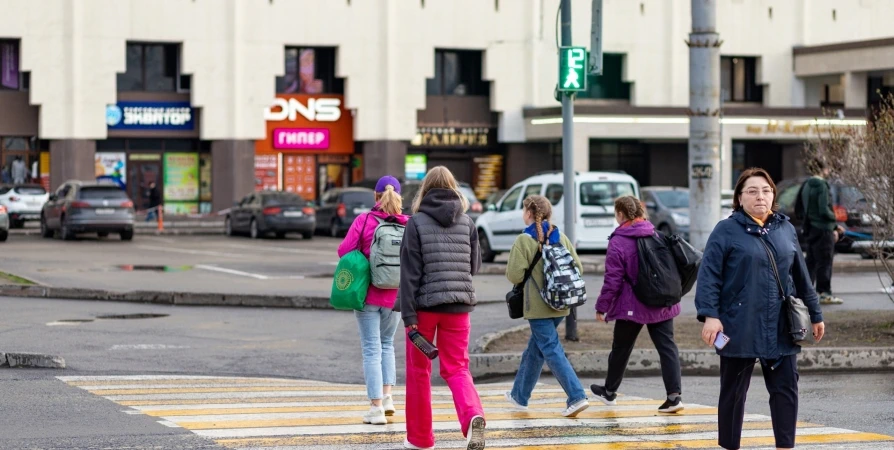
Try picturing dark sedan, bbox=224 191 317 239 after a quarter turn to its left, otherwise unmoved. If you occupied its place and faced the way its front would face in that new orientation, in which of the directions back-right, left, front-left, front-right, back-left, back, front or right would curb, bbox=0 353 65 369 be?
front-left

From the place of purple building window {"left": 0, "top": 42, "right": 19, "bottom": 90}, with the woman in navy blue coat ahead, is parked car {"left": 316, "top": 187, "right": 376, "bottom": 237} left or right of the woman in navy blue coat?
left

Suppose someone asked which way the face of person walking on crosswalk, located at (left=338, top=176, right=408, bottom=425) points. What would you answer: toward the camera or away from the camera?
away from the camera

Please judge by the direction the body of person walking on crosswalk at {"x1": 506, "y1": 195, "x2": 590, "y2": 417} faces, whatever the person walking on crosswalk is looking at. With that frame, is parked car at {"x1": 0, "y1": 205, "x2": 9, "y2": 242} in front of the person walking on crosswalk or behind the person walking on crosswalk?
in front

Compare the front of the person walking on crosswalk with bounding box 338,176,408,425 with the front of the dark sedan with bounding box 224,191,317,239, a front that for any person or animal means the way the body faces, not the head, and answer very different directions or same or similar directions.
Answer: same or similar directions

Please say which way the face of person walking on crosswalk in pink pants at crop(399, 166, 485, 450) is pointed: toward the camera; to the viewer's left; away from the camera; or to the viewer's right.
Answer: away from the camera

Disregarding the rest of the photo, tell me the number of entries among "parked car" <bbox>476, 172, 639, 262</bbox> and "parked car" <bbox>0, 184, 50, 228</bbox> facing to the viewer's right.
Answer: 0

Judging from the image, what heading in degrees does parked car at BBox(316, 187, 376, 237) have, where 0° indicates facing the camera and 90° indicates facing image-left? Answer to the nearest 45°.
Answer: approximately 135°

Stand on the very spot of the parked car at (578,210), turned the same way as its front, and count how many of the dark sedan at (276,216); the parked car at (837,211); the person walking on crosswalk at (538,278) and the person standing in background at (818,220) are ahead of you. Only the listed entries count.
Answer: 1

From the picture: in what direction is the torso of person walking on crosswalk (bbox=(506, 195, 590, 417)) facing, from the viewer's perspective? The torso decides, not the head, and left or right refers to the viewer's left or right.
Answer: facing away from the viewer and to the left of the viewer
